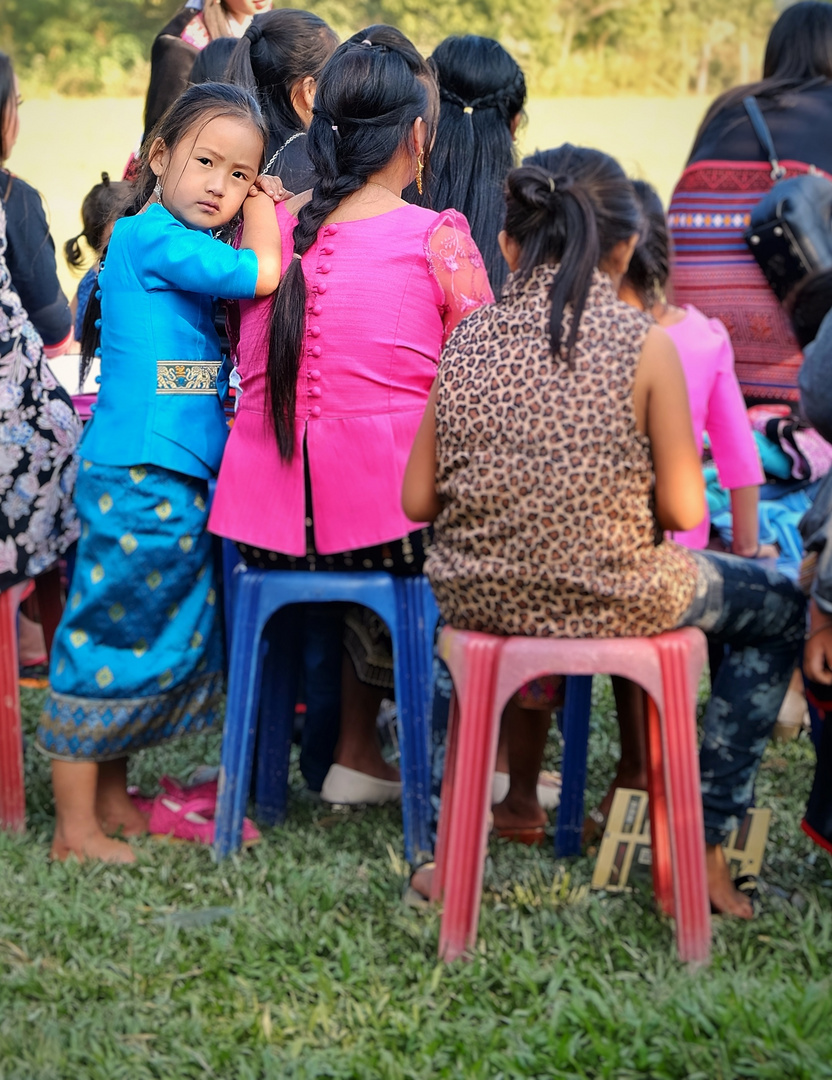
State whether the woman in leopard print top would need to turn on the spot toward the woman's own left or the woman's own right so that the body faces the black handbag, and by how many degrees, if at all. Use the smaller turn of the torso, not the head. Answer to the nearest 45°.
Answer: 0° — they already face it

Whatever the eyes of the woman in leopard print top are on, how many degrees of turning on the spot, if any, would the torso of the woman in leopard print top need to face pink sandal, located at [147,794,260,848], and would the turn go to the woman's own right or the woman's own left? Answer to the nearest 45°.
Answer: approximately 45° to the woman's own left

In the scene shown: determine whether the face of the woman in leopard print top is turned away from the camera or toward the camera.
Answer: away from the camera

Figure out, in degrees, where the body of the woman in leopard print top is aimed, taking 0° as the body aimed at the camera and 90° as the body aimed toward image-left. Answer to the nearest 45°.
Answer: approximately 180°

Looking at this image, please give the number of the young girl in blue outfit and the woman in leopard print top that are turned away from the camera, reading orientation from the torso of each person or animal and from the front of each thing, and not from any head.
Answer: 1

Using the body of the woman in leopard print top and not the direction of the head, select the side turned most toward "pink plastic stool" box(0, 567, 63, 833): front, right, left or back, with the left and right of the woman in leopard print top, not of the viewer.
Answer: left
